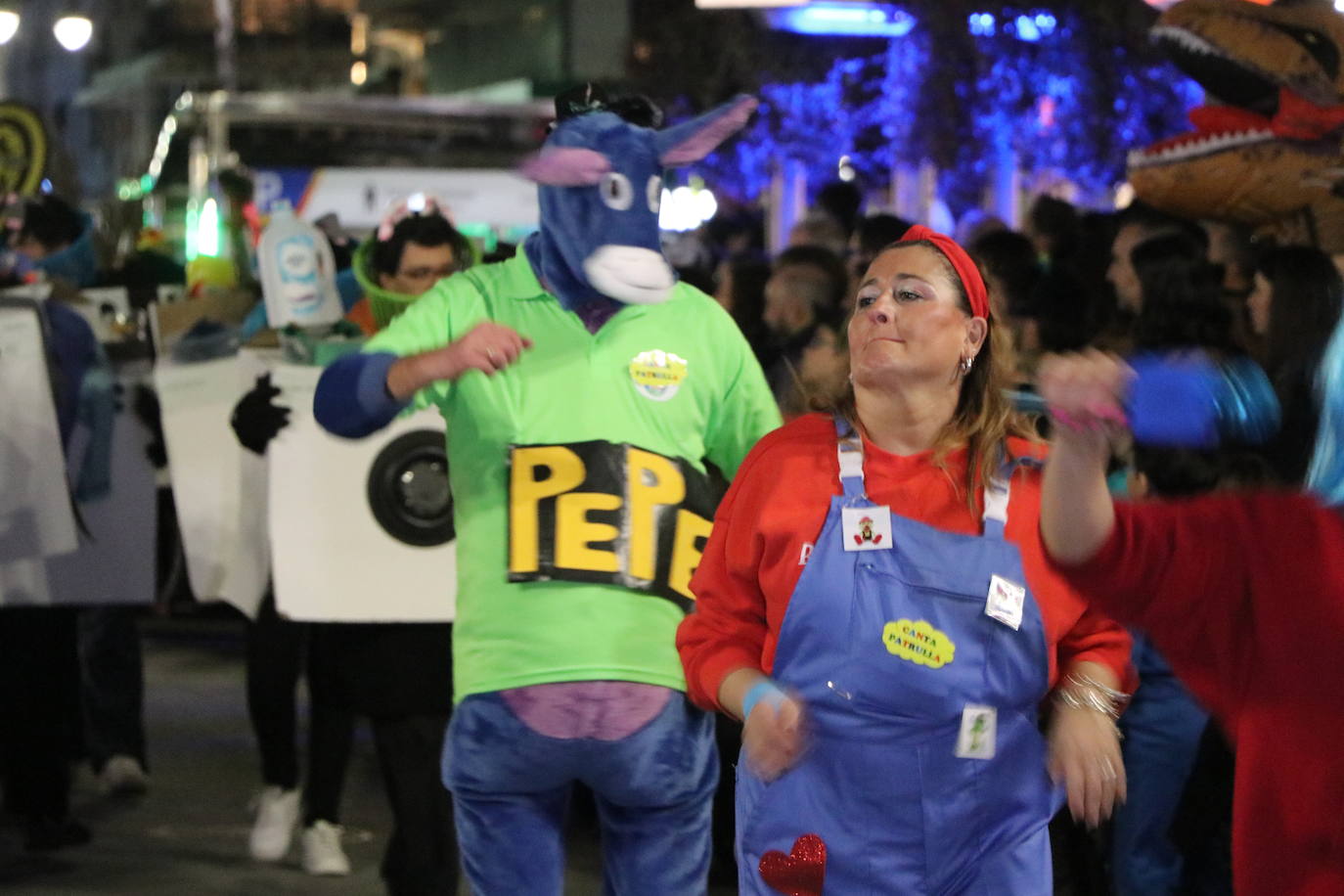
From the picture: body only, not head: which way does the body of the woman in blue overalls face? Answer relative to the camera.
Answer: toward the camera

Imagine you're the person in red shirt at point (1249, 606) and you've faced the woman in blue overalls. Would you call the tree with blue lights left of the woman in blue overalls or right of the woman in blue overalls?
right

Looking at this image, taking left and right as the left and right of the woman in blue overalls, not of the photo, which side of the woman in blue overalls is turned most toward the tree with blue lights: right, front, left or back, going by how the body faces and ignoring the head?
back

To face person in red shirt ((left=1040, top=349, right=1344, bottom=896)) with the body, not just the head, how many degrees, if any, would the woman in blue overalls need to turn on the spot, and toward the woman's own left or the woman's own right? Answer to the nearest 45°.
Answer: approximately 45° to the woman's own left

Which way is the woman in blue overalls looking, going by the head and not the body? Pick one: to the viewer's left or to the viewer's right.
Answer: to the viewer's left

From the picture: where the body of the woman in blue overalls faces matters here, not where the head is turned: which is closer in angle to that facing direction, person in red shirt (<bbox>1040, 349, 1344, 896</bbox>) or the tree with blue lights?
the person in red shirt
